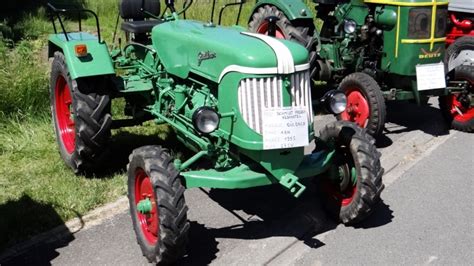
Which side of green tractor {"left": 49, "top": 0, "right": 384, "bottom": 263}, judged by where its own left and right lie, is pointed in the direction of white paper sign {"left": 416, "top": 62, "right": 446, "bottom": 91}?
left

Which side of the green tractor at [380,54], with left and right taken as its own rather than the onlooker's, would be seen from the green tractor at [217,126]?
right

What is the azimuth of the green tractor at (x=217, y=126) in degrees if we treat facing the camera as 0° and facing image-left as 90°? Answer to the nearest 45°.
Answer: approximately 315°

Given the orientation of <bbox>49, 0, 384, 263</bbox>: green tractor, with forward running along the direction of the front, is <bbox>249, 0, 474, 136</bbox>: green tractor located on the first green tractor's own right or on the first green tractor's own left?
on the first green tractor's own left

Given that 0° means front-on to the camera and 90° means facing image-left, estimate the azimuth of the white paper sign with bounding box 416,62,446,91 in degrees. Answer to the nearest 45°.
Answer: approximately 0°

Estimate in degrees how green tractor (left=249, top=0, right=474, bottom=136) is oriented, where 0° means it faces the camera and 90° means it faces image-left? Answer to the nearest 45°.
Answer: approximately 315°

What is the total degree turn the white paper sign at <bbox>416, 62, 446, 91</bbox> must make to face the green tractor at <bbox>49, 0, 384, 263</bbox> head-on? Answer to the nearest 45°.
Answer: approximately 45° to its right
